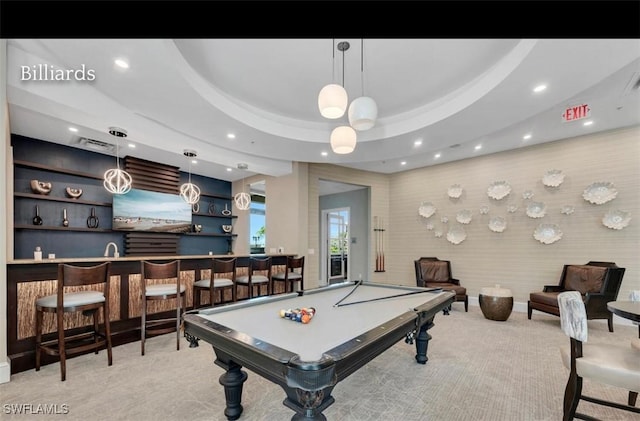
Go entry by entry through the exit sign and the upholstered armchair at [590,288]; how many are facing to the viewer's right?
0

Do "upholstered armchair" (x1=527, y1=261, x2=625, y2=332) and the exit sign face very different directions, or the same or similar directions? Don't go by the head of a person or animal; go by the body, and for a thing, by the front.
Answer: same or similar directions

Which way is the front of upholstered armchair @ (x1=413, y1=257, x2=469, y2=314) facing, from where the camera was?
facing the viewer and to the right of the viewer

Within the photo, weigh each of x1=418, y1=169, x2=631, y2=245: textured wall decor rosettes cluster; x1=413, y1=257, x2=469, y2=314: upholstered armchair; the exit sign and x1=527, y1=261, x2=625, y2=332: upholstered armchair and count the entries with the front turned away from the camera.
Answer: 0

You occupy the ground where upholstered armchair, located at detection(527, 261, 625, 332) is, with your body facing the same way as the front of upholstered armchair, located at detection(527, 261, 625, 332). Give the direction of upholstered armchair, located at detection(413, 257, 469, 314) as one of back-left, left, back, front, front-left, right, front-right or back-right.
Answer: front-right

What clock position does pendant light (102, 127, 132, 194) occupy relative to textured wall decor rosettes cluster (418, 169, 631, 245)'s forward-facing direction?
The pendant light is roughly at 12 o'clock from the textured wall decor rosettes cluster.

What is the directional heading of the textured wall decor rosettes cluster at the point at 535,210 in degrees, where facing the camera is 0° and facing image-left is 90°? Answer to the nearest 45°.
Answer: approximately 45°

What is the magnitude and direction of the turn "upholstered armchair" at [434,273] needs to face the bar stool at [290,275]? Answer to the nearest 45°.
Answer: approximately 90° to its right

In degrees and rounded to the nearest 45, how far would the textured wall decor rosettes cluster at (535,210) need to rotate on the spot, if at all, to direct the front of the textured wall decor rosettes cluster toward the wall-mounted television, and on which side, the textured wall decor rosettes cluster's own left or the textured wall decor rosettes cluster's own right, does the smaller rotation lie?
0° — it already faces it

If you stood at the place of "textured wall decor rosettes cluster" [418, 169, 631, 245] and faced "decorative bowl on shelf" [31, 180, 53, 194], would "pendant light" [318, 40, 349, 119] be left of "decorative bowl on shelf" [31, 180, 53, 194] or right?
left

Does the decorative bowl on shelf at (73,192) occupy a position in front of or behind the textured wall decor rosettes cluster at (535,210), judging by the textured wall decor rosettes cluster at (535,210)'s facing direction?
in front

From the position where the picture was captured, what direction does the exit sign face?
facing the viewer and to the left of the viewer

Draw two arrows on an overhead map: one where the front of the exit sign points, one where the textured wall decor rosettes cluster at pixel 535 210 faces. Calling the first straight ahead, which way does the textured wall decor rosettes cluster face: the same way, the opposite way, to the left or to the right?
the same way
